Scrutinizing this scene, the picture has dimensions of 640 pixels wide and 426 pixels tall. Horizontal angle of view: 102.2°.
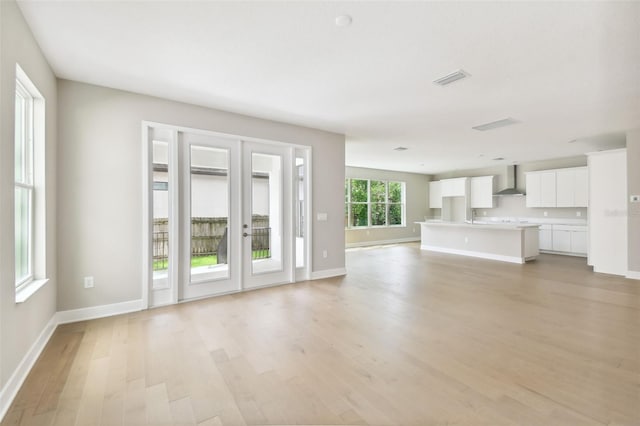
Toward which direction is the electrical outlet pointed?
toward the camera

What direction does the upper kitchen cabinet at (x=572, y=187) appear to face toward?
toward the camera

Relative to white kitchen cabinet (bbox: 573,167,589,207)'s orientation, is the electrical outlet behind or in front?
in front

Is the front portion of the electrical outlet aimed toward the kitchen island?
no

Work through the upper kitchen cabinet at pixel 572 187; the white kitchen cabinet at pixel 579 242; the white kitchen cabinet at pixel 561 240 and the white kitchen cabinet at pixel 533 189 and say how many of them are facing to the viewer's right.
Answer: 0

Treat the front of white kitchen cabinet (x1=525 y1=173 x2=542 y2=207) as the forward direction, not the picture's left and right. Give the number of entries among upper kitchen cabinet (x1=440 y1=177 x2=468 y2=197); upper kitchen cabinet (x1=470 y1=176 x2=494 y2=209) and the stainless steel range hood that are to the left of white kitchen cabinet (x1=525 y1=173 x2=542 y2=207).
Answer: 0

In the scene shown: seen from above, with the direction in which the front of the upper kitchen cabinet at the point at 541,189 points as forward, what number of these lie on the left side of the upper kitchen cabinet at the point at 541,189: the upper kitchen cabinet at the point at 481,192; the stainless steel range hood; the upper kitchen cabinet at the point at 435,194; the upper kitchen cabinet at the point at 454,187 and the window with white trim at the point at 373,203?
0

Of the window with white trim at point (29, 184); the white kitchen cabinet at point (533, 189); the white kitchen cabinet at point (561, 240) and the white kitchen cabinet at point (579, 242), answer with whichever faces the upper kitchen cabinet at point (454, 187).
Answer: the window with white trim

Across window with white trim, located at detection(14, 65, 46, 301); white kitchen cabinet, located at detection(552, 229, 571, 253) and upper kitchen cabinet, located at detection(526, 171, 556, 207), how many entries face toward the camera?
2

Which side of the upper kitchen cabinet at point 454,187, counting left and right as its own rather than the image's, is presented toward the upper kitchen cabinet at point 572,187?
left

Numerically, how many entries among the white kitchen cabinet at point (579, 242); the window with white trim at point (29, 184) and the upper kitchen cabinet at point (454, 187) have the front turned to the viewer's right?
1

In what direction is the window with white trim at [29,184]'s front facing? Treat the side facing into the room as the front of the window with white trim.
to the viewer's right

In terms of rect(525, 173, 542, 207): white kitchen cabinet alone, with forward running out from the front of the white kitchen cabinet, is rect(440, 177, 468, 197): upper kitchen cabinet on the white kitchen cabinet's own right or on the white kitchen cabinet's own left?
on the white kitchen cabinet's own right

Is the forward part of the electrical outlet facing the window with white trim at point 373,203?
no

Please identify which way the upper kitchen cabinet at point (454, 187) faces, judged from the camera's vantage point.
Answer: facing the viewer and to the left of the viewer

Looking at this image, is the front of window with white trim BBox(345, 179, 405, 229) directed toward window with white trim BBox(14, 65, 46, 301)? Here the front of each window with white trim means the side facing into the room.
no

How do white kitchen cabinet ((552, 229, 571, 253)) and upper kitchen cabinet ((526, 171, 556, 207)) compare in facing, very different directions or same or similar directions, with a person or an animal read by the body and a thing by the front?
same or similar directions

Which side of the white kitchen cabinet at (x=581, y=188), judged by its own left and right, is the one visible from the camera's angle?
front

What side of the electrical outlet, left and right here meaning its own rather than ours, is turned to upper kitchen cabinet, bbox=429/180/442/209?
left
